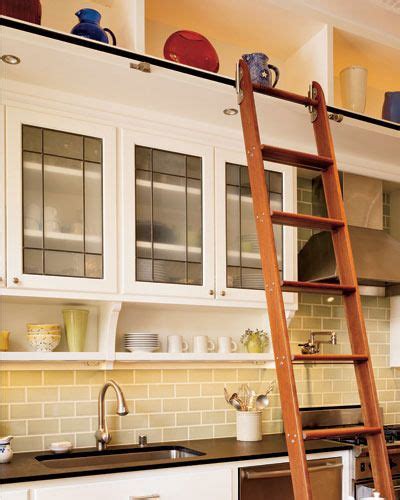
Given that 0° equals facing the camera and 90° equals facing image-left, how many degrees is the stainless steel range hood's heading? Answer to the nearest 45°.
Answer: approximately 315°

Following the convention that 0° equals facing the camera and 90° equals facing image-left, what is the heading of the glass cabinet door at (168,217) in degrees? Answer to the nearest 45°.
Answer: approximately 315°

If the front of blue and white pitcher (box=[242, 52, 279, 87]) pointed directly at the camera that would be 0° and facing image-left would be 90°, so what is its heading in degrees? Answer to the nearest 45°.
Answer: approximately 90°

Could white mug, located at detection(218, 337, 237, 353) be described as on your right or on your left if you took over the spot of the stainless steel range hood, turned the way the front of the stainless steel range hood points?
on your right

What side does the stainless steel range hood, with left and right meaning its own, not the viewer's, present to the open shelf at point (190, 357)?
right

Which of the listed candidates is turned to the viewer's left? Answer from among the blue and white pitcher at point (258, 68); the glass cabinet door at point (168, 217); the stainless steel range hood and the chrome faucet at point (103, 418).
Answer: the blue and white pitcher

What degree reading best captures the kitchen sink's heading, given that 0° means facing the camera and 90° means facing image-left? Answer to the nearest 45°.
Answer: approximately 315°
